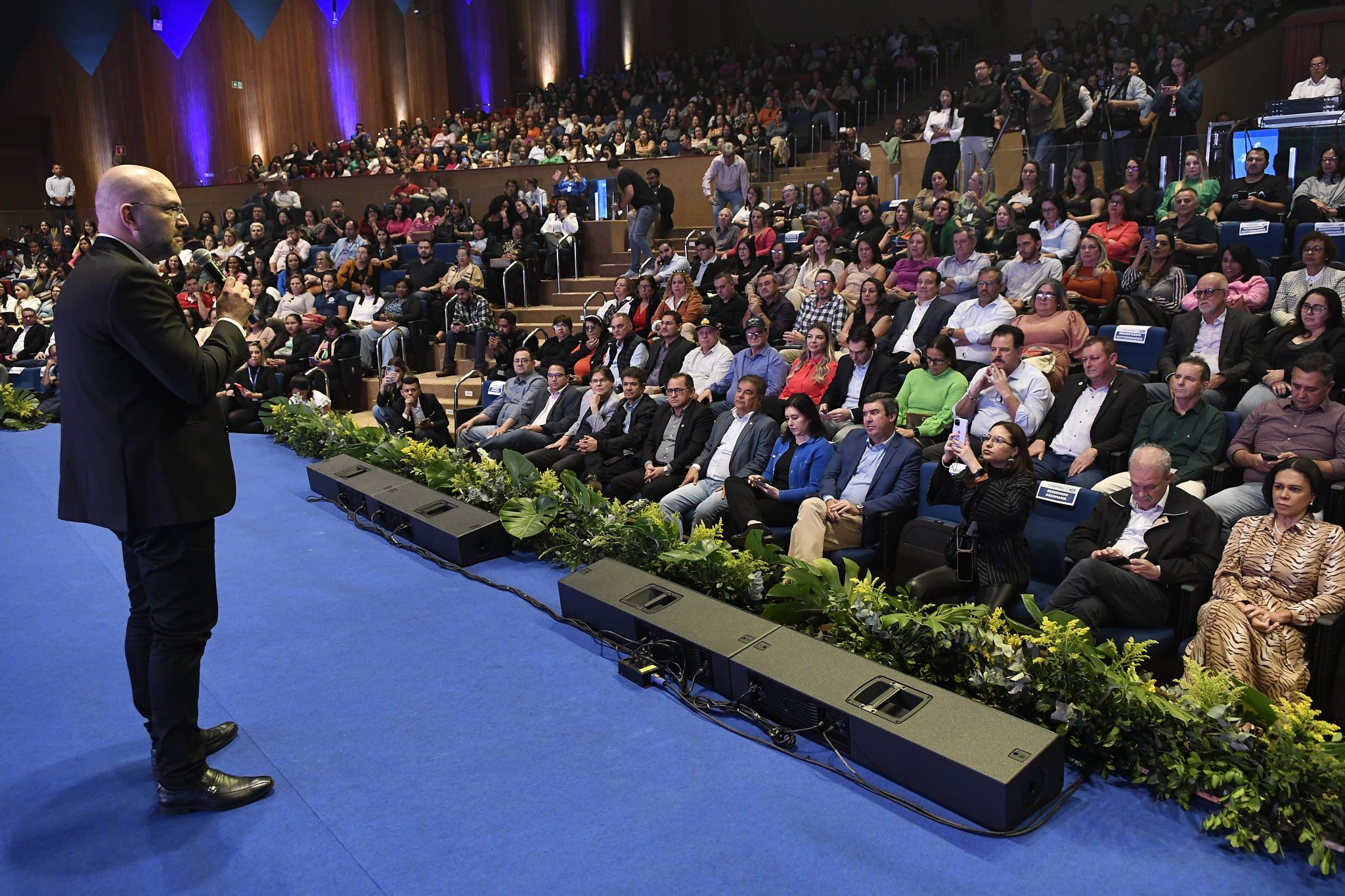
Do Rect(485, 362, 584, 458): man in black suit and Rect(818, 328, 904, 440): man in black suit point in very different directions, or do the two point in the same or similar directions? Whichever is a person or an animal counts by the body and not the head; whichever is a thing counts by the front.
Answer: same or similar directions

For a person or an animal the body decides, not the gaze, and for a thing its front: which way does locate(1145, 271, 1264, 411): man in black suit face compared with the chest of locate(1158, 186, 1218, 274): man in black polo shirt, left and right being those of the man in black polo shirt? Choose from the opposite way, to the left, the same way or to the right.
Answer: the same way

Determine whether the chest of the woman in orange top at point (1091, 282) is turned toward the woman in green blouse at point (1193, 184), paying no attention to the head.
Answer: no

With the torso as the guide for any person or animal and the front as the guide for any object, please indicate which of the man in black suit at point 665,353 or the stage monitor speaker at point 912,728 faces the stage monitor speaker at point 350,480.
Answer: the man in black suit

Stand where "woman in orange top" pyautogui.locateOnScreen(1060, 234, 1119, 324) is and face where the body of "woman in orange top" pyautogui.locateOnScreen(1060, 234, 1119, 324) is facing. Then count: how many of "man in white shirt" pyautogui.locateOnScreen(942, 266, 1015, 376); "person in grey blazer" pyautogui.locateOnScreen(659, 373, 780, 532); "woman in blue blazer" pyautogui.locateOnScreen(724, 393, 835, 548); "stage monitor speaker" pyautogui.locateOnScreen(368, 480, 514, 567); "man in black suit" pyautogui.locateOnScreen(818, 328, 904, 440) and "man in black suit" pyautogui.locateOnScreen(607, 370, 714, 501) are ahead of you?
6

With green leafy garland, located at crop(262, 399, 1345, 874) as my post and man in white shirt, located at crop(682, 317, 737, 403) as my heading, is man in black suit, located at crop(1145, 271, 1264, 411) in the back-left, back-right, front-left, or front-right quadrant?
front-right

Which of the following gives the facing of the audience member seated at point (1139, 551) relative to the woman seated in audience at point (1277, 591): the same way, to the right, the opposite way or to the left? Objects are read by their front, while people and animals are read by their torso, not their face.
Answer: the same way

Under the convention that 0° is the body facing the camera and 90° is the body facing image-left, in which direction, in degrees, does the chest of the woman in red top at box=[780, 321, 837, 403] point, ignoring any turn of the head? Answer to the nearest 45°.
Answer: approximately 45°

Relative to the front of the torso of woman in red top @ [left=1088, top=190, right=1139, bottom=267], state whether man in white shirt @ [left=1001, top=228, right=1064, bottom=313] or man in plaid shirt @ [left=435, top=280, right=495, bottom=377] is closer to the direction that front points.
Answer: the man in white shirt

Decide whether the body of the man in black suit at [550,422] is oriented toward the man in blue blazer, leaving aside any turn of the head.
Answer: no

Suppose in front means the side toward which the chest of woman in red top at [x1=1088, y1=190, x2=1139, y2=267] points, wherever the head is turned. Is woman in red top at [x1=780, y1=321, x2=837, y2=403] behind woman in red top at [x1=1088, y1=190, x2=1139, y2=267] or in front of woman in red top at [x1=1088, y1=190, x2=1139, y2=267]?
in front

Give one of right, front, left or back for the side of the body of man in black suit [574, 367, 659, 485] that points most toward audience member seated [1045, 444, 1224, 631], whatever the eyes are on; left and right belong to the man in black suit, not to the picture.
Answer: left

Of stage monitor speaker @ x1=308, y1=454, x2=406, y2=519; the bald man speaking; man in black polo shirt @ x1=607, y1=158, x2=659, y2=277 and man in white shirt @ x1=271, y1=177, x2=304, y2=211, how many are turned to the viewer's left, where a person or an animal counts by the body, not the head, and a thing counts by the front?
1

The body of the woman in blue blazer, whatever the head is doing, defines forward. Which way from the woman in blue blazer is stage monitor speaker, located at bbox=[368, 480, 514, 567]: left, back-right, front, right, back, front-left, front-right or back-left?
front-right

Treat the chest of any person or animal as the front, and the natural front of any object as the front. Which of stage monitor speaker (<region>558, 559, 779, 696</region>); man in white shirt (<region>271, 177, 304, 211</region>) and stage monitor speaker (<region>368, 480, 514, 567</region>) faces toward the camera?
the man in white shirt
